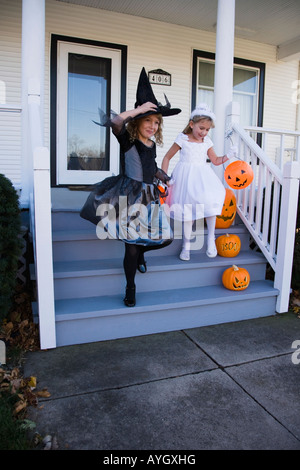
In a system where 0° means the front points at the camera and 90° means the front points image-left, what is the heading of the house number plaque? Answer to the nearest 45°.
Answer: approximately 0°

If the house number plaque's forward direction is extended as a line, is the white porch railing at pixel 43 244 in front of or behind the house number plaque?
in front

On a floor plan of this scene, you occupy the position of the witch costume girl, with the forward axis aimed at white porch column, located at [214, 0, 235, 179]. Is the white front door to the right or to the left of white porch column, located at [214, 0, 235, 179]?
left

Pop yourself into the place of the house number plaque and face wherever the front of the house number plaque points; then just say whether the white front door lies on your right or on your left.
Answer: on your right

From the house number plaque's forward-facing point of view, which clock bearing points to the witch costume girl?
The witch costume girl is roughly at 12 o'clock from the house number plaque.

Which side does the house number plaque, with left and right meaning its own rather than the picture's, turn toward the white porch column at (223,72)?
front

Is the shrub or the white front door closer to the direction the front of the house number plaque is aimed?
the shrub

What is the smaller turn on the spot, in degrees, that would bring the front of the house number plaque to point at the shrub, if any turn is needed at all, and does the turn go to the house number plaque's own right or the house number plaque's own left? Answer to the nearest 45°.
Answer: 0° — it already faces it
